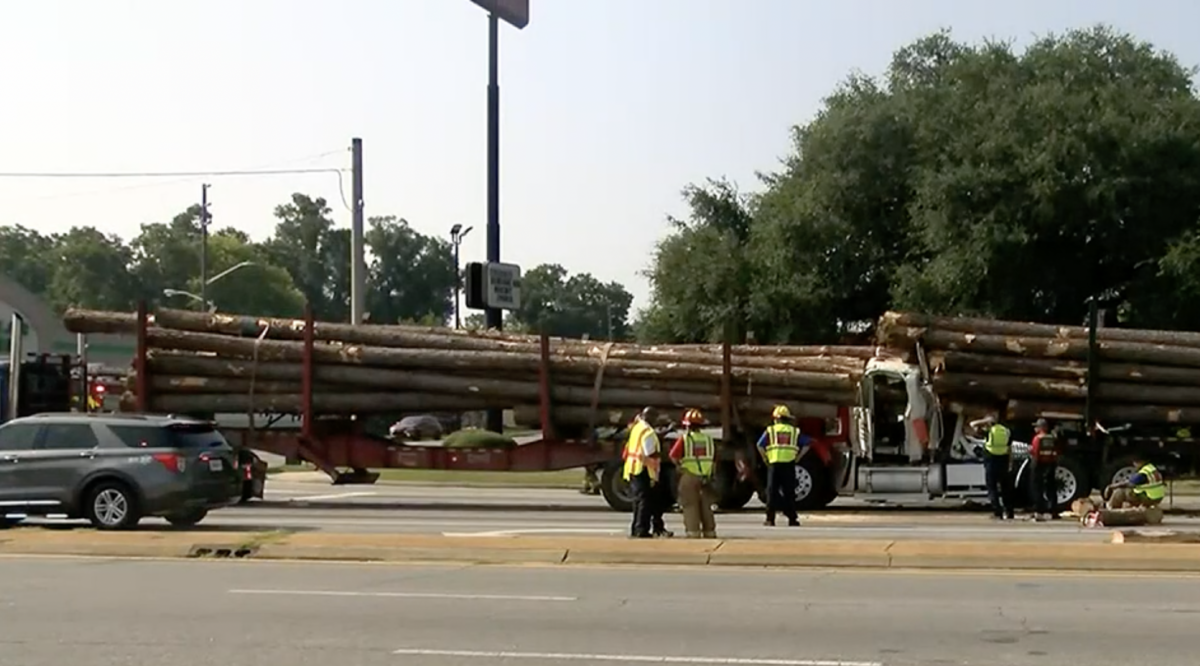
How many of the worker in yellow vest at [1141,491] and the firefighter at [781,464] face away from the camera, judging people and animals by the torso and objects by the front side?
1

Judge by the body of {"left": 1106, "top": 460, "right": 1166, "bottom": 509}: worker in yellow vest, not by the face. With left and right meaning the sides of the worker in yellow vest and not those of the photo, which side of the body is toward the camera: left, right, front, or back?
left

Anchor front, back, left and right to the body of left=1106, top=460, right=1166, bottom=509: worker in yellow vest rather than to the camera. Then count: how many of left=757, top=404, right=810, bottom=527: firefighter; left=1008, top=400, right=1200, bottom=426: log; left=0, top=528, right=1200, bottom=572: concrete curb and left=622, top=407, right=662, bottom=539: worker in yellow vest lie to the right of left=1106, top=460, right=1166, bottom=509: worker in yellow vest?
1

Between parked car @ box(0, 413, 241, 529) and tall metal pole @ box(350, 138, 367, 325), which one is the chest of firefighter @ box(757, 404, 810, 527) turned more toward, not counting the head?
the tall metal pole

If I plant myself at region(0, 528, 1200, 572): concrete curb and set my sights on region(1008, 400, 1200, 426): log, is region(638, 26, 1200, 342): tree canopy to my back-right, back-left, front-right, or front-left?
front-left

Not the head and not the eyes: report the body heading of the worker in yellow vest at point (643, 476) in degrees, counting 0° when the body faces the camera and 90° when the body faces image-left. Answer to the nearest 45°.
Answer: approximately 225°

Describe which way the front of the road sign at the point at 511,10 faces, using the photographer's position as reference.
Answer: facing away from the viewer and to the left of the viewer

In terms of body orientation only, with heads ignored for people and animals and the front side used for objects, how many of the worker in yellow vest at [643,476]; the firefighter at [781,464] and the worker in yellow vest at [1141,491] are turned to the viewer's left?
1

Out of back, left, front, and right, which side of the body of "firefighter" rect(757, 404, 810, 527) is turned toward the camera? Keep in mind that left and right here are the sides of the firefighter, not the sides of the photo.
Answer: back

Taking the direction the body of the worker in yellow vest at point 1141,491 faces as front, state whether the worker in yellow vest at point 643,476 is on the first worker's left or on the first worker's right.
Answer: on the first worker's left

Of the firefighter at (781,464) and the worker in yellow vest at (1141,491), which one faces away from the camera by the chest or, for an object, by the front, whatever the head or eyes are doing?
the firefighter
